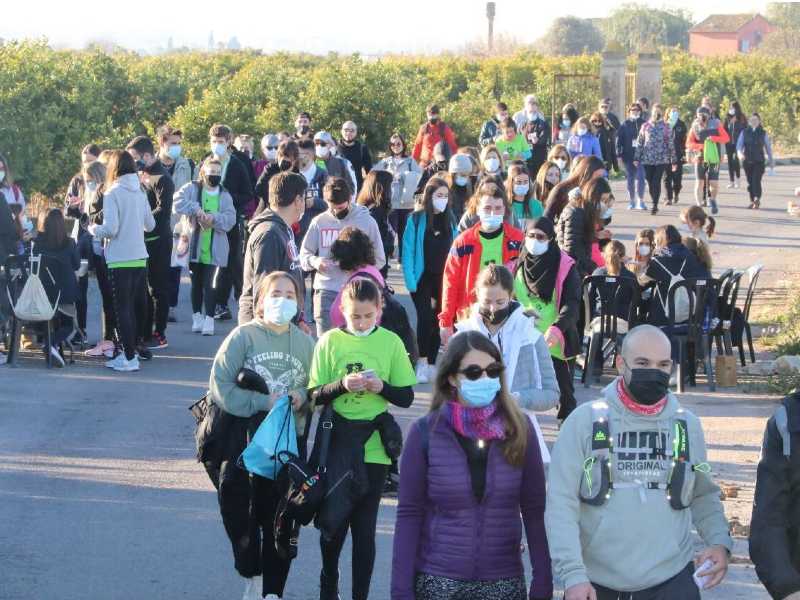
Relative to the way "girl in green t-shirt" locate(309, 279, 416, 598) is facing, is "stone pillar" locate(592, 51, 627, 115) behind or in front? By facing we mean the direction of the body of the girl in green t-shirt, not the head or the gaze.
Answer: behind

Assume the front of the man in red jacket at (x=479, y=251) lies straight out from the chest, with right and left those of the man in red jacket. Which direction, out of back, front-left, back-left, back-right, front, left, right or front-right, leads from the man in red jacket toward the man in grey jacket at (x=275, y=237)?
front-right

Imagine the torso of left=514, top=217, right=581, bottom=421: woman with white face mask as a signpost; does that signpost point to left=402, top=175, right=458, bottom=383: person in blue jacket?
no

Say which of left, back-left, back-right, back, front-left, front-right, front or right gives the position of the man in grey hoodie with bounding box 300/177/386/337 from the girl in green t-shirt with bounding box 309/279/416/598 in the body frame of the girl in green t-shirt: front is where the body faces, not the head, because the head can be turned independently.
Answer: back

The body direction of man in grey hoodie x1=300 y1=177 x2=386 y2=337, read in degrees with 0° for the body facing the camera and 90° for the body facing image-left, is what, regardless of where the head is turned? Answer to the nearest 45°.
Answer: approximately 0°

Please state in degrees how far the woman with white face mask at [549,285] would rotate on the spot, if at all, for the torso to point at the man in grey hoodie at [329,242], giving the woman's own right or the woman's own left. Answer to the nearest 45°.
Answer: approximately 45° to the woman's own right

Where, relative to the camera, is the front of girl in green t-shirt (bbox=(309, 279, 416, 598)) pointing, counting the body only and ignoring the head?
toward the camera

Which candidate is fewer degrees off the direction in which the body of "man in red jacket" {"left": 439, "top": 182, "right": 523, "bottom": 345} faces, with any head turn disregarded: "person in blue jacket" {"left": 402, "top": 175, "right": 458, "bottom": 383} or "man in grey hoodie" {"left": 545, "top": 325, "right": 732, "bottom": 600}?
the man in grey hoodie

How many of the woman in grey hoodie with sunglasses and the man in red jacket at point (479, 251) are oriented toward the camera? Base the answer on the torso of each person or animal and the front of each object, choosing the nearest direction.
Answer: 2

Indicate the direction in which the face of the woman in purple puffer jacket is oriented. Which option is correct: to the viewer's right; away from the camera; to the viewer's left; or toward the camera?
toward the camera

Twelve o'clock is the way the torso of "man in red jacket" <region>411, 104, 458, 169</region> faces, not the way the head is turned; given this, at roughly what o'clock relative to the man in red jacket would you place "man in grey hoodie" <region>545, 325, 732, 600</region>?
The man in grey hoodie is roughly at 12 o'clock from the man in red jacket.

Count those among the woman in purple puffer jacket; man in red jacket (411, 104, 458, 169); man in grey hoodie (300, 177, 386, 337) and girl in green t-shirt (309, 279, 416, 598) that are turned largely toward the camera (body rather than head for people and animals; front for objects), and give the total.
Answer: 4

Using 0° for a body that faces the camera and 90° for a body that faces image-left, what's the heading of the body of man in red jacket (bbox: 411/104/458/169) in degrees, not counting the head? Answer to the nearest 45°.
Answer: approximately 0°

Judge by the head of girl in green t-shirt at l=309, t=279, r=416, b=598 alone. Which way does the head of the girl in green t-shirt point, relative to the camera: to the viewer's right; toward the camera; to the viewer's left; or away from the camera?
toward the camera

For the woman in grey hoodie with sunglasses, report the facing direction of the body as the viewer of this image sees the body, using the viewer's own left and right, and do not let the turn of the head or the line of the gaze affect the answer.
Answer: facing the viewer

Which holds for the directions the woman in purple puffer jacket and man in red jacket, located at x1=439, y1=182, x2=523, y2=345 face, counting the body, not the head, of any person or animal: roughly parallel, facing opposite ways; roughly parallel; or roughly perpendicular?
roughly parallel

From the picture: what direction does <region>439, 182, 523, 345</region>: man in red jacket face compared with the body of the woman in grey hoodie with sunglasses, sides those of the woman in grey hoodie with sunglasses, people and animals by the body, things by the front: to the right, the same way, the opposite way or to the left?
the same way
